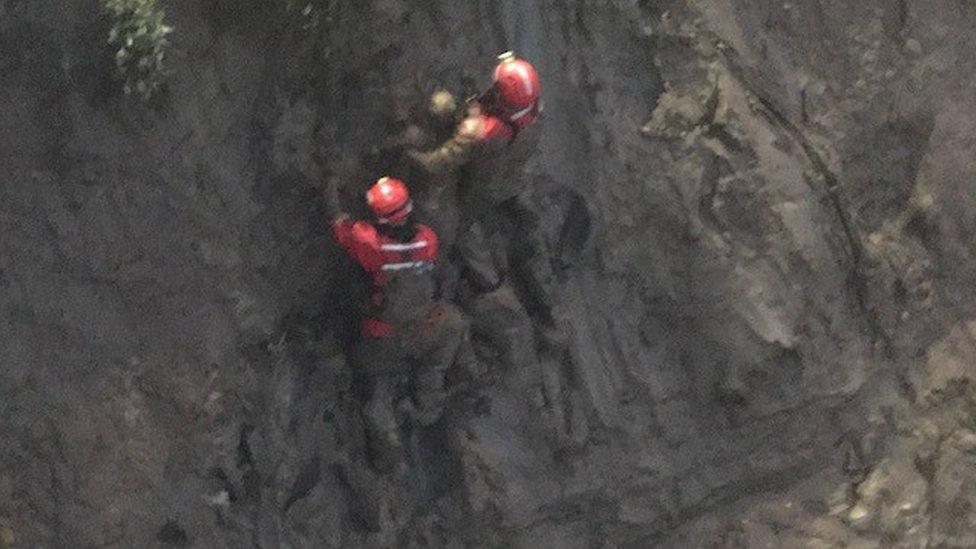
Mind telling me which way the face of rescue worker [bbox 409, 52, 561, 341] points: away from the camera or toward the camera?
away from the camera

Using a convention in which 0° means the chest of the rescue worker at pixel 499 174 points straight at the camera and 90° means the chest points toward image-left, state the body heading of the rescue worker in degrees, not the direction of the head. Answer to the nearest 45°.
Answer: approximately 135°

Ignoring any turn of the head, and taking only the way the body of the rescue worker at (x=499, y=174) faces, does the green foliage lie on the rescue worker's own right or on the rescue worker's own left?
on the rescue worker's own left

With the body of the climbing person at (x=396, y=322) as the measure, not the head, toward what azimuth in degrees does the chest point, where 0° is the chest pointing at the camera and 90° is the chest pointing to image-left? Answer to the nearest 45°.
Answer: approximately 180°
